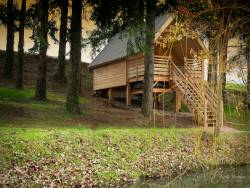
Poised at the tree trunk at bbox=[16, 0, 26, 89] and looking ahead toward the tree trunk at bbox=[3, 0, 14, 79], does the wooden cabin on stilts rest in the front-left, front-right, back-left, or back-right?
back-right

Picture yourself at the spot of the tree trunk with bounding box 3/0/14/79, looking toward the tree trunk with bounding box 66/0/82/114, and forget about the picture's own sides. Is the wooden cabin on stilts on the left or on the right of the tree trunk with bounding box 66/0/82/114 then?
left

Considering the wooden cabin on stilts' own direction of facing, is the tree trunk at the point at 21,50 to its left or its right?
on its right

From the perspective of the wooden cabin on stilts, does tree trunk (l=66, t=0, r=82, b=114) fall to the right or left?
on its right
